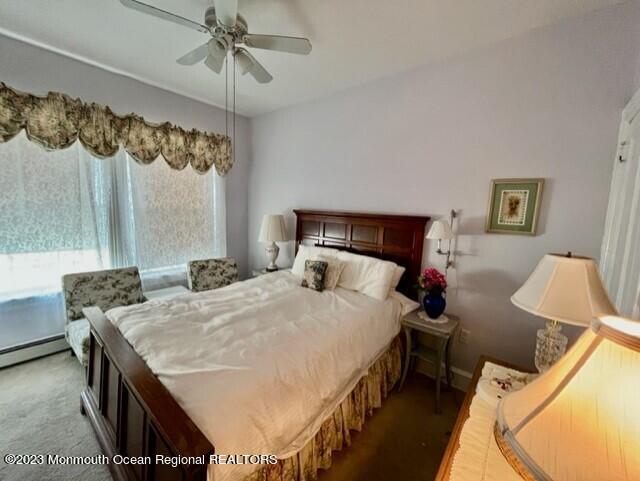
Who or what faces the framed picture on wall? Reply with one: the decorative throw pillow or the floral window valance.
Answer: the floral window valance

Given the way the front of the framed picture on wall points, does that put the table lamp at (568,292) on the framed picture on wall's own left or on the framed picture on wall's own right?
on the framed picture on wall's own left

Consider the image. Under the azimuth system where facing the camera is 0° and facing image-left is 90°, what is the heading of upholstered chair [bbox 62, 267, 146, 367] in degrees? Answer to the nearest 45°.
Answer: approximately 315°

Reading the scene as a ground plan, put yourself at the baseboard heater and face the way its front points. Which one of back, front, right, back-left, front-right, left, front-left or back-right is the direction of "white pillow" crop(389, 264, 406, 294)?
front

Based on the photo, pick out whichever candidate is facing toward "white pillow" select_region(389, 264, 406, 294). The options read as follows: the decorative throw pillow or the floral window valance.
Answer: the floral window valance

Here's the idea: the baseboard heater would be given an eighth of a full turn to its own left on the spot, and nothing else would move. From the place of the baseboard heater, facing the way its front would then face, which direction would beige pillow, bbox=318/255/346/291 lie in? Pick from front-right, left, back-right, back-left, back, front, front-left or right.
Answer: front-right

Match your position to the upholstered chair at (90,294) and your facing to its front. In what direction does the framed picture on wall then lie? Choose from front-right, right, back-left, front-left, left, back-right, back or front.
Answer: front

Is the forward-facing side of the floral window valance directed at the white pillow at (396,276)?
yes

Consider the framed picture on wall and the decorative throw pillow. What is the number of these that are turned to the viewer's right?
0

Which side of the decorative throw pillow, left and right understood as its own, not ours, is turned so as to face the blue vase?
left

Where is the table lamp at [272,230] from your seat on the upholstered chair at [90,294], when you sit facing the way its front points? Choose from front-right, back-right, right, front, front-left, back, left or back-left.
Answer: front-left

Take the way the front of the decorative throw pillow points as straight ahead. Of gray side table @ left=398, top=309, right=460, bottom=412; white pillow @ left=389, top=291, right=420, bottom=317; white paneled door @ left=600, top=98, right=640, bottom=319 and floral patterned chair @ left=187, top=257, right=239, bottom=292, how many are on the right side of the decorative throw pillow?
1

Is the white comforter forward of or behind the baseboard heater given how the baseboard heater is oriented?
forward

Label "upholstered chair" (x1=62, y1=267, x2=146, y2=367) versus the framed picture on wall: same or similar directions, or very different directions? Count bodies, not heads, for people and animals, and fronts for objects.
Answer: very different directions

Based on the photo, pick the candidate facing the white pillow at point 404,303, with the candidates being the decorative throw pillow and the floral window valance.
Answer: the floral window valance

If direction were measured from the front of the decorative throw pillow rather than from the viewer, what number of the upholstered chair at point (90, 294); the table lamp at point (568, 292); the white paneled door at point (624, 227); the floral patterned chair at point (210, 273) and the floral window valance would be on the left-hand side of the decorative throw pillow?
2

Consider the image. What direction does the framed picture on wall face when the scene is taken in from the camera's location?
facing the viewer and to the left of the viewer

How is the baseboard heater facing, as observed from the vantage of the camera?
facing the viewer and to the right of the viewer
